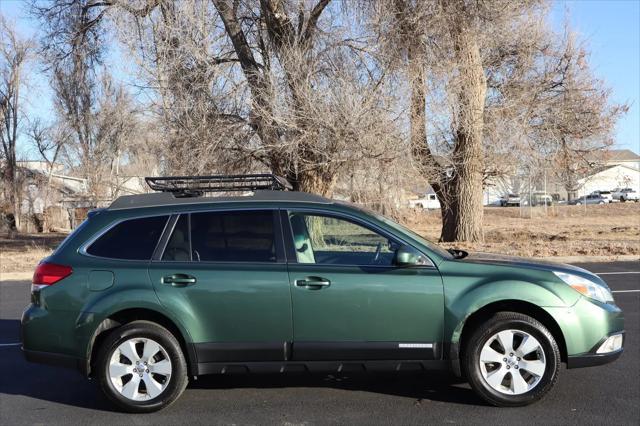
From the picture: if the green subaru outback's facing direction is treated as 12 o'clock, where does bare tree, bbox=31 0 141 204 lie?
The bare tree is roughly at 8 o'clock from the green subaru outback.

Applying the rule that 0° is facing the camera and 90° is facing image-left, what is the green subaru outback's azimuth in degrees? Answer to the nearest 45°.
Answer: approximately 270°

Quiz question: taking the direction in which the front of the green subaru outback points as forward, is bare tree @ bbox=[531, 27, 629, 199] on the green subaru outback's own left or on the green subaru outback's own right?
on the green subaru outback's own left
